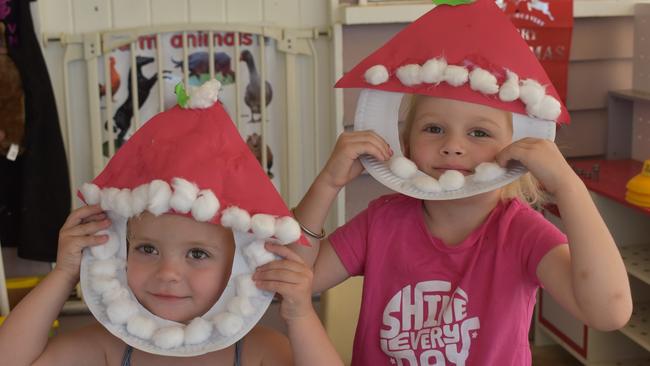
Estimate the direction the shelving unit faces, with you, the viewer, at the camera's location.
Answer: facing the viewer and to the left of the viewer

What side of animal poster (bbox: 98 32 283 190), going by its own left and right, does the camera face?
front

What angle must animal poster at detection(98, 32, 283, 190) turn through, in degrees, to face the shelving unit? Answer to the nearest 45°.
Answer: approximately 90° to its left

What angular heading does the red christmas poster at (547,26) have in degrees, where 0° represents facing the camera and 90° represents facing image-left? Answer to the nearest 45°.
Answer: approximately 0°

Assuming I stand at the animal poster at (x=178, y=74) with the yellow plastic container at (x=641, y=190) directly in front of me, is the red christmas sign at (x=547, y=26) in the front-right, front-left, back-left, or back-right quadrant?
front-left

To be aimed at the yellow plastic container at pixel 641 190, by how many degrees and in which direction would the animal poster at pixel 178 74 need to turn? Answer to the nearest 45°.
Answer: approximately 45° to its left

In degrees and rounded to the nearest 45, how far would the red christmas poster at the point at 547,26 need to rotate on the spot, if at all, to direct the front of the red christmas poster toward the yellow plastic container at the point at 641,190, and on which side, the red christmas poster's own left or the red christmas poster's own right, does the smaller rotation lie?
approximately 45° to the red christmas poster's own left

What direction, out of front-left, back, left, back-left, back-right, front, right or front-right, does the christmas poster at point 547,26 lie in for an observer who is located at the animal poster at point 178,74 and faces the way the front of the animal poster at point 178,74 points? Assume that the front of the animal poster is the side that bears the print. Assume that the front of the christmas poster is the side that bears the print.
left
